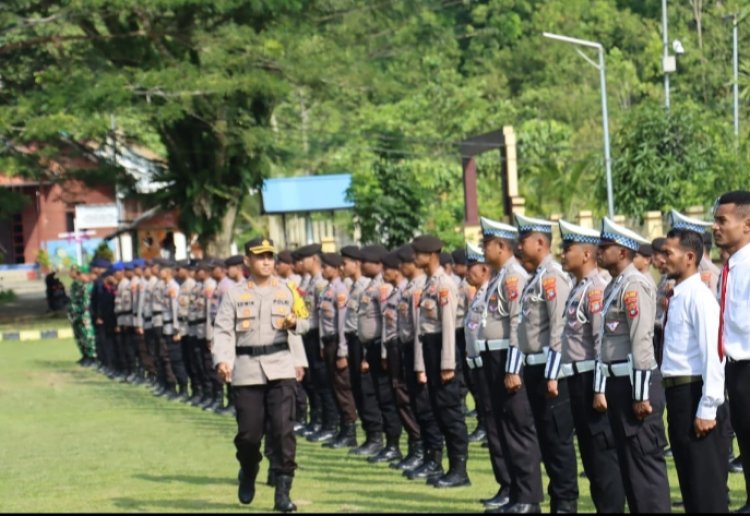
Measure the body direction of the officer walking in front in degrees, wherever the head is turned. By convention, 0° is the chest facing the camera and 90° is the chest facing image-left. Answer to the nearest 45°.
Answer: approximately 0°
